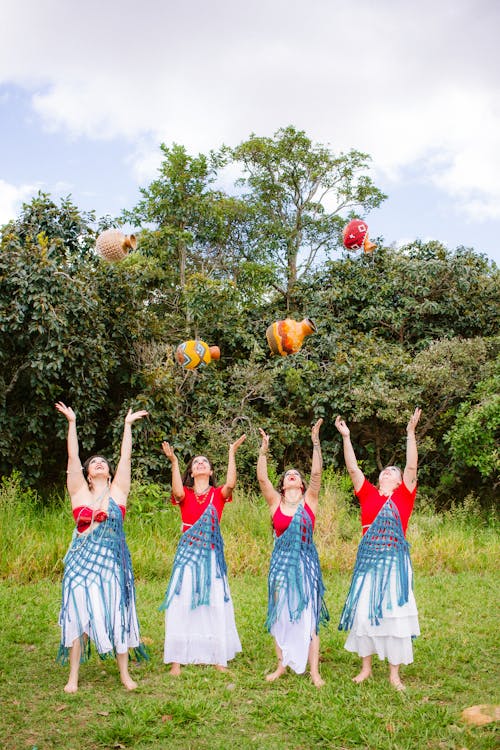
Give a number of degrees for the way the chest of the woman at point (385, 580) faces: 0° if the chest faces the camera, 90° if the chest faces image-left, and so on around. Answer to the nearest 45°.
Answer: approximately 0°

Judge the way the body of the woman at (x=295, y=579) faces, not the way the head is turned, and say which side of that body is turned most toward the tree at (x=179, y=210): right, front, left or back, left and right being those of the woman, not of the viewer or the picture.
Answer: back

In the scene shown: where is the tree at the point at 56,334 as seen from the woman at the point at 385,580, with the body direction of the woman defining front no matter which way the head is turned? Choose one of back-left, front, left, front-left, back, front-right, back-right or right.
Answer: back-right

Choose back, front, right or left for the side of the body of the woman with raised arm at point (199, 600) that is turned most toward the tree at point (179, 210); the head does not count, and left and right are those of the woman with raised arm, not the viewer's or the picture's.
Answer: back

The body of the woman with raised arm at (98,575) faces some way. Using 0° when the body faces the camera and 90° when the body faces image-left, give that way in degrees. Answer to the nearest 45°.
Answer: approximately 0°

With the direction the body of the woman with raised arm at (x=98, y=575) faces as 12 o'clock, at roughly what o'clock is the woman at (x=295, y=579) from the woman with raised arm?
The woman is roughly at 9 o'clock from the woman with raised arm.

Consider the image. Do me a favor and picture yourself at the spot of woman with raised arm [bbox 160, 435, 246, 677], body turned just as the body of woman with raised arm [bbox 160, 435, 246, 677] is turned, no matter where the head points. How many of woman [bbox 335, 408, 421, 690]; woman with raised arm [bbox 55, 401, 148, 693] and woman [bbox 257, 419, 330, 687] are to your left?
2
